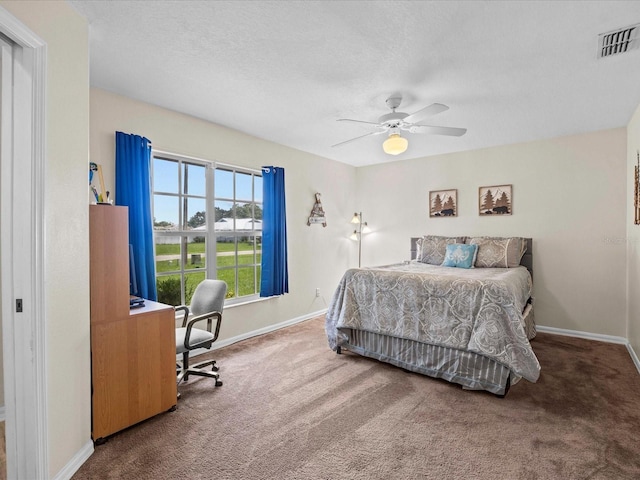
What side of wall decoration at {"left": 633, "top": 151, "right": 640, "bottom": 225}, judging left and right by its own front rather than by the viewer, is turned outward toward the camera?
left

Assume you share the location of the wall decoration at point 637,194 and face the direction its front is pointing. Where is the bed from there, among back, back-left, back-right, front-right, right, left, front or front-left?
front-left

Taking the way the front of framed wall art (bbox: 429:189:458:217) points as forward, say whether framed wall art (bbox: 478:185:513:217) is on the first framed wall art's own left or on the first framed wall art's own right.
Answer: on the first framed wall art's own left

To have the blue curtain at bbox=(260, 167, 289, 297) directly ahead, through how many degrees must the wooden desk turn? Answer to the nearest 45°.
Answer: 0° — it already faces it

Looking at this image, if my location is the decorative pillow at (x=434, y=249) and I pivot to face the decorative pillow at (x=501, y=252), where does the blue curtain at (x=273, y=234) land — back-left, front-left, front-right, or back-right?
back-right

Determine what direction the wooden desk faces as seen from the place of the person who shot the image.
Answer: facing away from the viewer and to the right of the viewer

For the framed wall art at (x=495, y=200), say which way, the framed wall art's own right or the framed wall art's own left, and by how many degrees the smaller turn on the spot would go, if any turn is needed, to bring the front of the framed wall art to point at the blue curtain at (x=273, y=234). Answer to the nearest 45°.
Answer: approximately 45° to the framed wall art's own right

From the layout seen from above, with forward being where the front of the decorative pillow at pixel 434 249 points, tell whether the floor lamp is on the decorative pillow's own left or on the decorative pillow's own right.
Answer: on the decorative pillow's own right

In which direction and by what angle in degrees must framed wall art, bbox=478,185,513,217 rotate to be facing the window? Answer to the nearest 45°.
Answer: approximately 45° to its right

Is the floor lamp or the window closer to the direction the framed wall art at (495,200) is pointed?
the window

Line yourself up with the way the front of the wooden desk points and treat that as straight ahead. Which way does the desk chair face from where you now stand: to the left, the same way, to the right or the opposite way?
the opposite way

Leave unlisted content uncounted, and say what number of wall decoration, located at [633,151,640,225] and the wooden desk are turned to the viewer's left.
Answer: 1

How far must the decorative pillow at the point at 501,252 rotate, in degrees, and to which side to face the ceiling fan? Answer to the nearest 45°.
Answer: approximately 45° to its right

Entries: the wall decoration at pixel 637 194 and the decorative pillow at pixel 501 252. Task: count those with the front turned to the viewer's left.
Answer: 1
